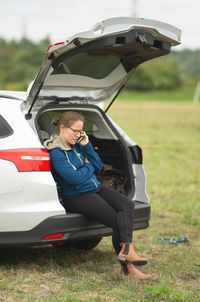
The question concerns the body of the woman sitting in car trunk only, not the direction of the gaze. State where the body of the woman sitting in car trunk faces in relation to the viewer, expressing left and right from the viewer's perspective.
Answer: facing the viewer and to the right of the viewer

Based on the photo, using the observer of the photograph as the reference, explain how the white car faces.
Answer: facing away from the viewer and to the left of the viewer

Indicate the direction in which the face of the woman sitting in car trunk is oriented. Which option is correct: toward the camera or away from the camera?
toward the camera
